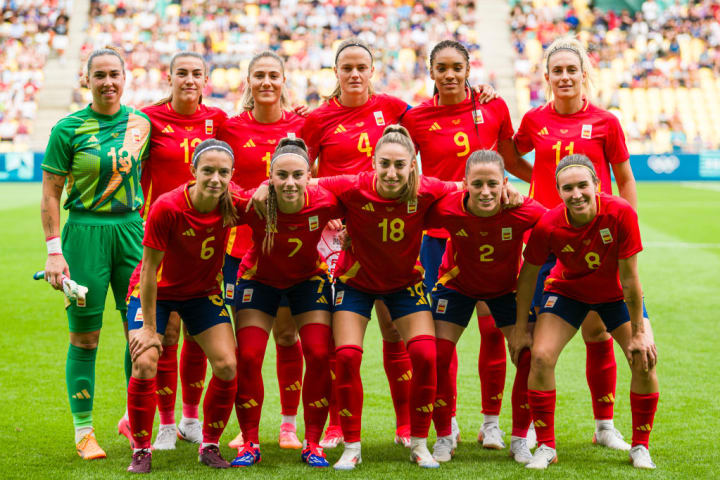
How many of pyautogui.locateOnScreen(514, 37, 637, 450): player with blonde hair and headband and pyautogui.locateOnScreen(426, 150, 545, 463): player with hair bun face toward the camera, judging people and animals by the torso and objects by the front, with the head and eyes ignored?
2

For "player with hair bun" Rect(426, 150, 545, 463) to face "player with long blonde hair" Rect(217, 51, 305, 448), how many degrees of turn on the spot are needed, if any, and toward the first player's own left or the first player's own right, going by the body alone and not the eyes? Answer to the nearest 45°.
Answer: approximately 90° to the first player's own right

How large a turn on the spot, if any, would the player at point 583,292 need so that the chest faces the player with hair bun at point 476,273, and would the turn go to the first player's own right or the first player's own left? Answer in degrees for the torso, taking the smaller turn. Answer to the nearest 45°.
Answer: approximately 90° to the first player's own right

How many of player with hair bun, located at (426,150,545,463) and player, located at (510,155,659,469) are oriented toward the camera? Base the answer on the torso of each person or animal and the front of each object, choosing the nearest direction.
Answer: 2

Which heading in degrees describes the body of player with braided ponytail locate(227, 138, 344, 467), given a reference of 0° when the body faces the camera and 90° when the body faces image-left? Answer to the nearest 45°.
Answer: approximately 0°
